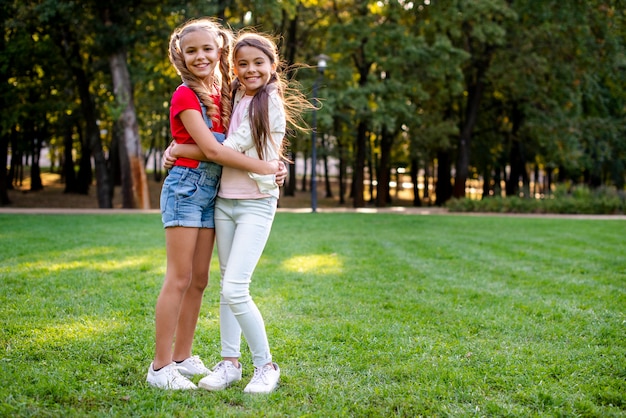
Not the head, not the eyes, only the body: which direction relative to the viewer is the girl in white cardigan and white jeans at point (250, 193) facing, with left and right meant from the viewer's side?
facing the viewer and to the left of the viewer
